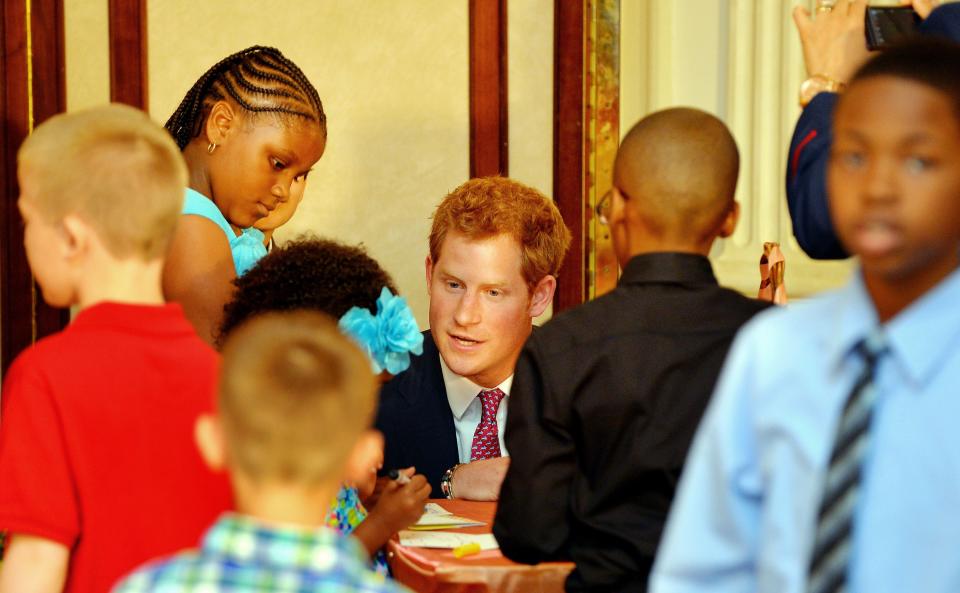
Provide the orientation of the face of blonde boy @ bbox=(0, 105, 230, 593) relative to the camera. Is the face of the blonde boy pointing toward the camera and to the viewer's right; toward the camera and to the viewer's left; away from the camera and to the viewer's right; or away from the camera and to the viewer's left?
away from the camera and to the viewer's left

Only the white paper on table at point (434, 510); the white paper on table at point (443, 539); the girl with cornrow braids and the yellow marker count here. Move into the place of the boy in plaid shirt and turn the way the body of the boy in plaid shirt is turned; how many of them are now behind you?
0

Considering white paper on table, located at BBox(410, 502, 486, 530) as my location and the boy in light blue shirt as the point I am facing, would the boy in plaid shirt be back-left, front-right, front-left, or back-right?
front-right

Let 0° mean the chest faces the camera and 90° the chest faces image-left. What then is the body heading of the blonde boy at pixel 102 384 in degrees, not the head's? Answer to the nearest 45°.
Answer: approximately 135°

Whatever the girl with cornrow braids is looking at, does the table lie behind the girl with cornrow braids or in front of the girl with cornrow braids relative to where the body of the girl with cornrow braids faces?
in front

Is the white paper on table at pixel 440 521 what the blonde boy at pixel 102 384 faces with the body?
no

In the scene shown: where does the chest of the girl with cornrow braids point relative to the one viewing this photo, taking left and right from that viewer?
facing the viewer and to the right of the viewer

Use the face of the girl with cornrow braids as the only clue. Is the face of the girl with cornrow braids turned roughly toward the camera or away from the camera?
toward the camera

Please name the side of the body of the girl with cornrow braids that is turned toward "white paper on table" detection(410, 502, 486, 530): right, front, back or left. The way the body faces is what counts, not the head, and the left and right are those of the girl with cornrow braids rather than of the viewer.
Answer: front

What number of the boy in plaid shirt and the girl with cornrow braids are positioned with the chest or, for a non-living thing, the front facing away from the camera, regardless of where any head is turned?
1

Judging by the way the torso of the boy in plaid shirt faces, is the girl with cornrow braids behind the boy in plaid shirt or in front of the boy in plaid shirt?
in front

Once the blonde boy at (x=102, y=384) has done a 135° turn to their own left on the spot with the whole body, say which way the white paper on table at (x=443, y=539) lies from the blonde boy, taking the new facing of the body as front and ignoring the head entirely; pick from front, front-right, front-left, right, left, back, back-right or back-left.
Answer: back-left

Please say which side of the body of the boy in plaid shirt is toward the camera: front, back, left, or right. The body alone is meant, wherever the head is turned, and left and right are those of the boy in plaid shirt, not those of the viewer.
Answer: back

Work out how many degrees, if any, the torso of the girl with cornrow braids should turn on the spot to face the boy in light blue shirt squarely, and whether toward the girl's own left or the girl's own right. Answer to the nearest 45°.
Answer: approximately 45° to the girl's own right
